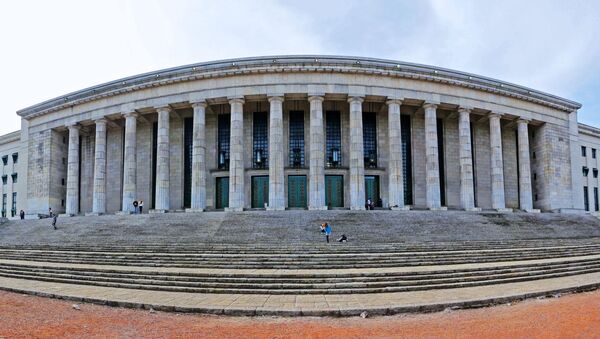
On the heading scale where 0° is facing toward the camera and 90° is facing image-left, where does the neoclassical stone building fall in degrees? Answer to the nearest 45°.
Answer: approximately 0°
